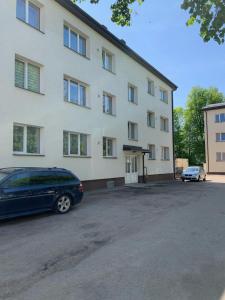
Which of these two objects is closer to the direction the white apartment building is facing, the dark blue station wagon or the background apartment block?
the dark blue station wagon

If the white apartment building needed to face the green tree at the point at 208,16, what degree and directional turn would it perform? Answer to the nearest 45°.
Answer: approximately 45° to its right

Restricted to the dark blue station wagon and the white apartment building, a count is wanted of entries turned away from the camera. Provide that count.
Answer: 0

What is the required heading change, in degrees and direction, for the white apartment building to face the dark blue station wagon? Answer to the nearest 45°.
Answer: approximately 45° to its right

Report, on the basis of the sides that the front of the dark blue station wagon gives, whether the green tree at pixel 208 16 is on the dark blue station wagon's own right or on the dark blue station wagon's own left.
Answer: on the dark blue station wagon's own left

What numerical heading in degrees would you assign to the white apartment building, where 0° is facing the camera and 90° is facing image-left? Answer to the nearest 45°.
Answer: approximately 315°

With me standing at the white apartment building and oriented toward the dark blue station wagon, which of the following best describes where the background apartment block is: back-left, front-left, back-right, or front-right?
back-left

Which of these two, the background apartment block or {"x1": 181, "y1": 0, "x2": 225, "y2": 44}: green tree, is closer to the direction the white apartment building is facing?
the green tree

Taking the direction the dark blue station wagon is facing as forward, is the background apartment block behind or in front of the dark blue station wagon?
behind

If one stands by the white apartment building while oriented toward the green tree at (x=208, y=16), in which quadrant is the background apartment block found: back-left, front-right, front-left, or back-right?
back-left

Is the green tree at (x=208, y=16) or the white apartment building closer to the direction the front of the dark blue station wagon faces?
the green tree
